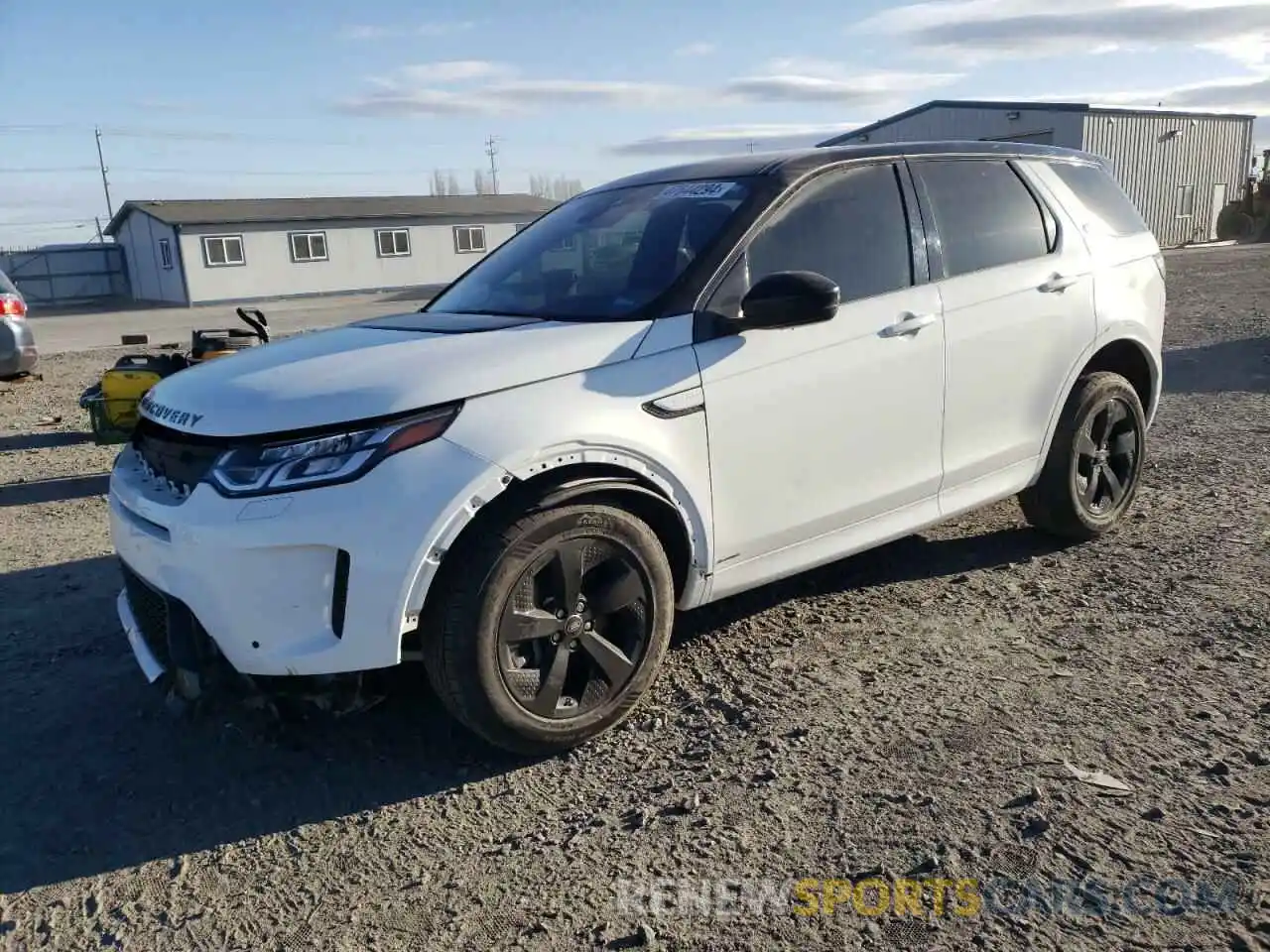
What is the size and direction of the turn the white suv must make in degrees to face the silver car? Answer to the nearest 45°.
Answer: approximately 90° to its right

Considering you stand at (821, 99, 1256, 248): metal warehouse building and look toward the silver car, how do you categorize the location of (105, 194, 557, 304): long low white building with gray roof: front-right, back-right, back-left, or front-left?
front-right

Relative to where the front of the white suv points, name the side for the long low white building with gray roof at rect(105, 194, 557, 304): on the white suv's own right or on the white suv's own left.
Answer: on the white suv's own right

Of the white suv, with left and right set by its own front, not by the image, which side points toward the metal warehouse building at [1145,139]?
back

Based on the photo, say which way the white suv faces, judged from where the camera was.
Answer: facing the viewer and to the left of the viewer
